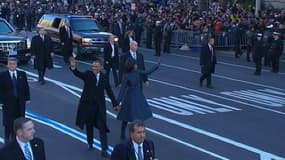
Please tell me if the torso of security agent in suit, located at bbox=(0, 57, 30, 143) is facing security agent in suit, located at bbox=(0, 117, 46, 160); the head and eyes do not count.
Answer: yes

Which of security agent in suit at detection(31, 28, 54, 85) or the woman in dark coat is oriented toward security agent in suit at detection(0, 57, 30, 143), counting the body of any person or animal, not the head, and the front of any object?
security agent in suit at detection(31, 28, 54, 85)

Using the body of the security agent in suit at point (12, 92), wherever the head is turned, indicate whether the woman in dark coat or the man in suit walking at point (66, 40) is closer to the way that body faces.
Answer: the woman in dark coat

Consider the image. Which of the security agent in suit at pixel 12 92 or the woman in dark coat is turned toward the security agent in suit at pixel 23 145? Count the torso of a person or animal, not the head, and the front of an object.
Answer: the security agent in suit at pixel 12 92

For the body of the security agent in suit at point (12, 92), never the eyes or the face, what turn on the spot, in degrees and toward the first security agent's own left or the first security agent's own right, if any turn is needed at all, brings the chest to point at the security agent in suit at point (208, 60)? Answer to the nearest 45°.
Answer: approximately 135° to the first security agent's own left

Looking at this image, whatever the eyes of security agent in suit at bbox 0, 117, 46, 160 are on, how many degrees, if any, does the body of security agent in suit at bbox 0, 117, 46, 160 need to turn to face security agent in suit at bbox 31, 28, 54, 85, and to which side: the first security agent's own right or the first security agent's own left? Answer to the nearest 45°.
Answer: approximately 135° to the first security agent's own left

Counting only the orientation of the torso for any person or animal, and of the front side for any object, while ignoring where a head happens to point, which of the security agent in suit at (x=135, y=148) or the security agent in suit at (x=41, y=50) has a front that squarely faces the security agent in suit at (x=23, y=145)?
the security agent in suit at (x=41, y=50)

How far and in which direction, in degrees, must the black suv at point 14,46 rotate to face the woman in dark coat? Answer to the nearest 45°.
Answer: approximately 45° to its right
